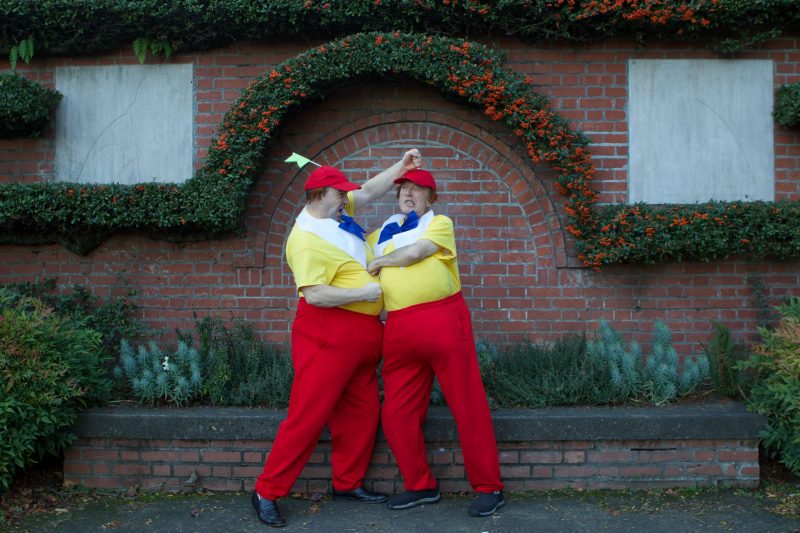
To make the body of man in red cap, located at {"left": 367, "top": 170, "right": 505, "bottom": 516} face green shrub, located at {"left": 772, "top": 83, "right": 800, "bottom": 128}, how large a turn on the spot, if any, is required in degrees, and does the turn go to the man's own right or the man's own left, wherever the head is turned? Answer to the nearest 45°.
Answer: approximately 180°

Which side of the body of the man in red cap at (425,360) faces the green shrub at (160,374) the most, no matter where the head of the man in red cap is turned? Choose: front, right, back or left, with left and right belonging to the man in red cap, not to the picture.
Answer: right

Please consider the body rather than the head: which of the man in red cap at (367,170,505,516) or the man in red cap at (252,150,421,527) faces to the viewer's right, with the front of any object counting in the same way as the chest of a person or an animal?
the man in red cap at (252,150,421,527)

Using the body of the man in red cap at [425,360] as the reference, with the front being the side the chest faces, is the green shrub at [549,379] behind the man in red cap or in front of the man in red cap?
behind

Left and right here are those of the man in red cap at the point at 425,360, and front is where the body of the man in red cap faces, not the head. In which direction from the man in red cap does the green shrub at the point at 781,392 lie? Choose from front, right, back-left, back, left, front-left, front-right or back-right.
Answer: back-left

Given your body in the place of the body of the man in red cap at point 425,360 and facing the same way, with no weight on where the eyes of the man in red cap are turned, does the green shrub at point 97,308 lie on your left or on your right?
on your right

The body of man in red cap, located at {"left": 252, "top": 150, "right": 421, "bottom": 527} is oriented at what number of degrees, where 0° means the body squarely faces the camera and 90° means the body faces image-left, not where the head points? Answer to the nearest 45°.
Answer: approximately 270°

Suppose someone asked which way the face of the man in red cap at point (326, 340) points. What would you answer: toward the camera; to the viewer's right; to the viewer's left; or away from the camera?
to the viewer's right

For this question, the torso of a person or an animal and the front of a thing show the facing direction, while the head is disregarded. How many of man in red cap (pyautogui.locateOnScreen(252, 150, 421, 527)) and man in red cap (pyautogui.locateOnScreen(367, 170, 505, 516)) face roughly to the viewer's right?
1

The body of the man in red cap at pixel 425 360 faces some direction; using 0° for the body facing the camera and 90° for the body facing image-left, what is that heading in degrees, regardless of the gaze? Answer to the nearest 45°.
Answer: approximately 45°

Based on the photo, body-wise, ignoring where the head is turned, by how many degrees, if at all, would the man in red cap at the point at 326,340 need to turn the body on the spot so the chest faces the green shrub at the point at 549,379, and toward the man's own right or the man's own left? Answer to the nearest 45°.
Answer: approximately 45° to the man's own left
